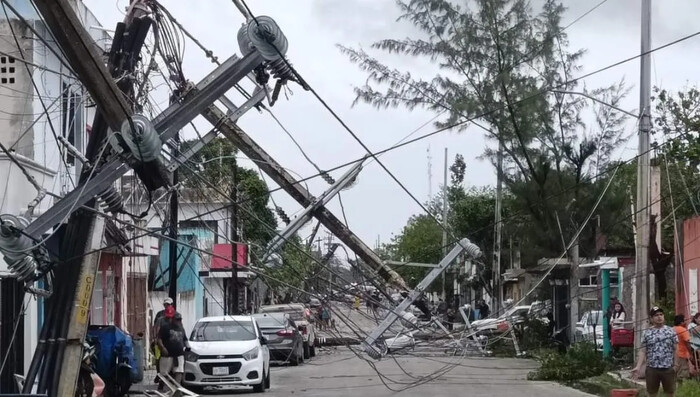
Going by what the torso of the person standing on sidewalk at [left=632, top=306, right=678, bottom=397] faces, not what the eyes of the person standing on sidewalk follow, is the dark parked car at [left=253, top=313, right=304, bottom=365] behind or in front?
behind

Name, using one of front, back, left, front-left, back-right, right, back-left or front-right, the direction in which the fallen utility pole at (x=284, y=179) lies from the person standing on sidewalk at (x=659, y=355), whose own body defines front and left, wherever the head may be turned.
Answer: front-right

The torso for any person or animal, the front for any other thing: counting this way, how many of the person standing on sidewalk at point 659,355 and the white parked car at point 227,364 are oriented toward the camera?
2

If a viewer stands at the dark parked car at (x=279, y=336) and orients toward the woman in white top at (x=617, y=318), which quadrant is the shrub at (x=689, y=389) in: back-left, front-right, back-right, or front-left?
front-right

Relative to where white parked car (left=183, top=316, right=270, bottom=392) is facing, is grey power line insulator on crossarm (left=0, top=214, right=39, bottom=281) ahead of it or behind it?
ahead

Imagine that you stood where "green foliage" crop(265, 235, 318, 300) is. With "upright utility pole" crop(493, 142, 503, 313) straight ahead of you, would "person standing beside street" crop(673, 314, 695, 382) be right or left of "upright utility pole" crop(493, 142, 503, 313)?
right

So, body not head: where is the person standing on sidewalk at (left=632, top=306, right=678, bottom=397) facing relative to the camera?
toward the camera

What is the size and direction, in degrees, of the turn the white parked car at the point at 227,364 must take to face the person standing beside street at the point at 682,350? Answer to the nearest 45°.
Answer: approximately 45° to its left

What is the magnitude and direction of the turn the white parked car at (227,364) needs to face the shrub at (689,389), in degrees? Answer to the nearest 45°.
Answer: approximately 45° to its left

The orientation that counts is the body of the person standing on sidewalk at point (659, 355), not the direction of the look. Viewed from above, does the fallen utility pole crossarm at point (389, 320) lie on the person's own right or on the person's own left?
on the person's own right

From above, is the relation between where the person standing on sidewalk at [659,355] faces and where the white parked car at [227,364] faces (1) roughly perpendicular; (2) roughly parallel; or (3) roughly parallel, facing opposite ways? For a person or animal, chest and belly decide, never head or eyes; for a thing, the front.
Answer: roughly parallel
